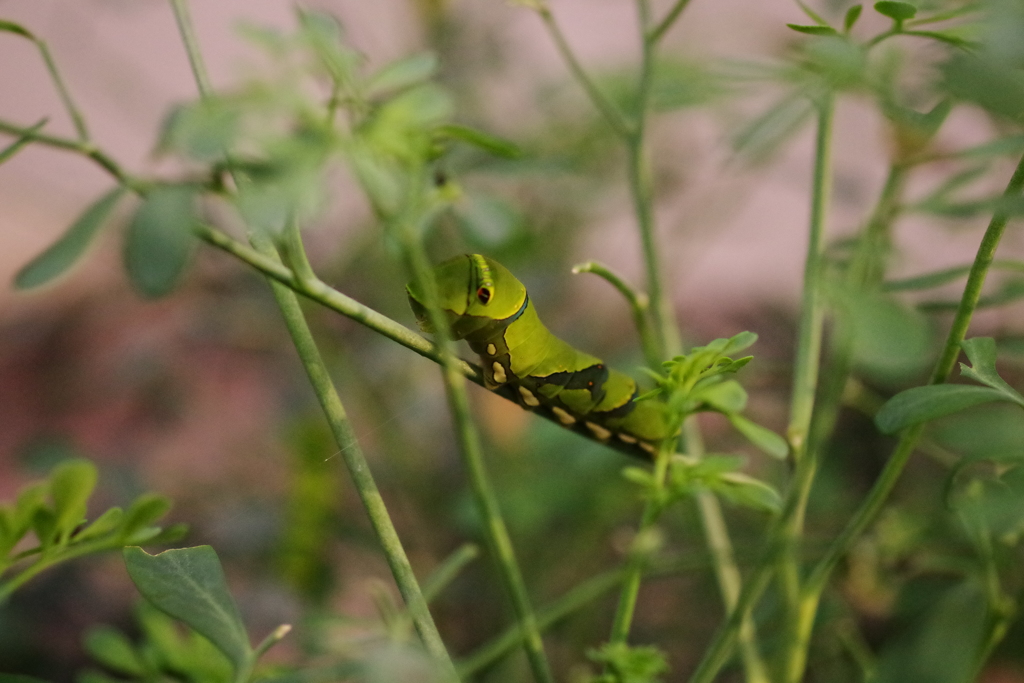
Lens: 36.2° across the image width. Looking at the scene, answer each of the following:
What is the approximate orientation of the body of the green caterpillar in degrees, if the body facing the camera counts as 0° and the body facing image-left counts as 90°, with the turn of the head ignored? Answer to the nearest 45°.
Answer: approximately 90°

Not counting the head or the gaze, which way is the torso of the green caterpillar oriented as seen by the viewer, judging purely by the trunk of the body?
to the viewer's left
